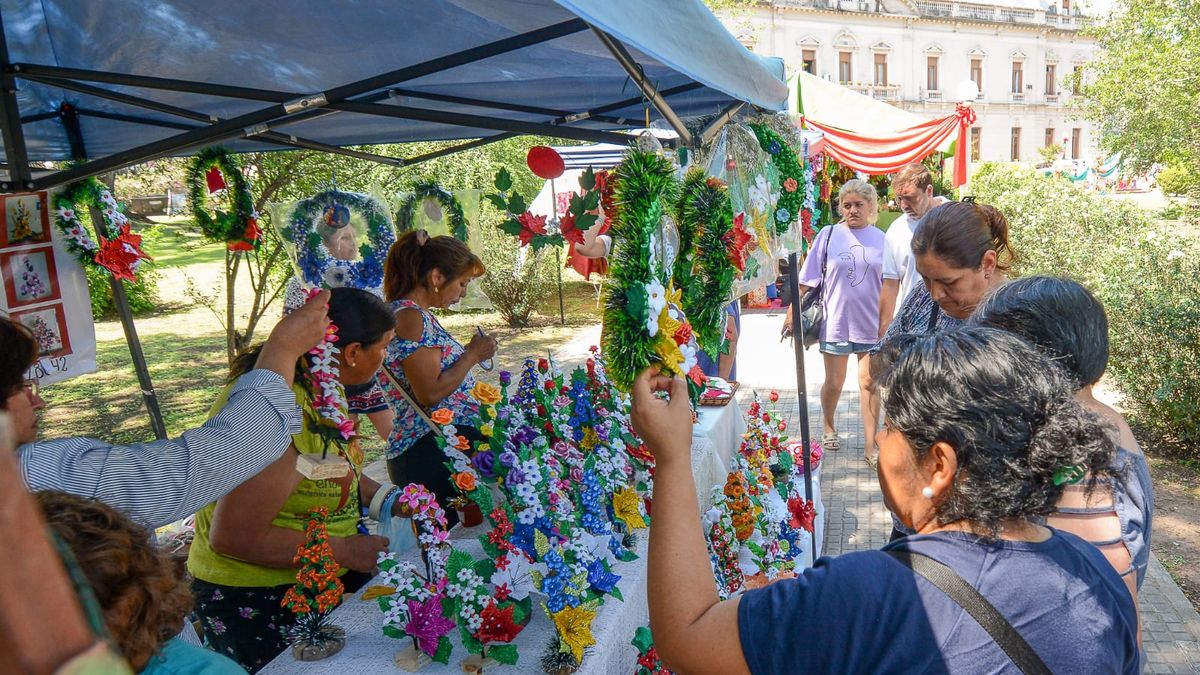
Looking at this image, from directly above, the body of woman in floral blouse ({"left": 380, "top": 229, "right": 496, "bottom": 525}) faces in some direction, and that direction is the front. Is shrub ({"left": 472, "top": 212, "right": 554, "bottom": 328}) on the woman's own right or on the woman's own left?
on the woman's own left

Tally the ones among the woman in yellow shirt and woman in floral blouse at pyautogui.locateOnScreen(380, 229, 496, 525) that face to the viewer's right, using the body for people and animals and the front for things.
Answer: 2

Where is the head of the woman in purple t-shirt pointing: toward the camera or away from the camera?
toward the camera

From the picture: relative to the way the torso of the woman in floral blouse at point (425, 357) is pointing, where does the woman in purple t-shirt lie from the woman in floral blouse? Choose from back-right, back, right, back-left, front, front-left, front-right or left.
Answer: front-left

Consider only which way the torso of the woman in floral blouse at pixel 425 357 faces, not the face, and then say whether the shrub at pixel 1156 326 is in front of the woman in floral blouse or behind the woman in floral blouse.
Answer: in front

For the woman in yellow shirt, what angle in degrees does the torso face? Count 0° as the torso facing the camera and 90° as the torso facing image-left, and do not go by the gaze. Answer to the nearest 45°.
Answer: approximately 270°

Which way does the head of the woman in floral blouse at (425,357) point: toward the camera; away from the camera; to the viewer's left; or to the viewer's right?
to the viewer's right

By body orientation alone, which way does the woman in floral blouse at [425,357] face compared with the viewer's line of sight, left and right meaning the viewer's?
facing to the right of the viewer

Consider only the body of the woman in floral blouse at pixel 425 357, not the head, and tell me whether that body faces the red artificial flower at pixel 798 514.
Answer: yes

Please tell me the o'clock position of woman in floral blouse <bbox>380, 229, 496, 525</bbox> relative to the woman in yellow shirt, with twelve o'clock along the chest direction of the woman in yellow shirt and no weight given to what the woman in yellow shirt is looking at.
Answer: The woman in floral blouse is roughly at 10 o'clock from the woman in yellow shirt.

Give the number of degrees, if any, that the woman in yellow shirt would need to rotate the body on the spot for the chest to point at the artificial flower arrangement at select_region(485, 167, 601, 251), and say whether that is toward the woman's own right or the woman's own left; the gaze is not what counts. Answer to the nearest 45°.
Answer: approximately 90° to the woman's own left

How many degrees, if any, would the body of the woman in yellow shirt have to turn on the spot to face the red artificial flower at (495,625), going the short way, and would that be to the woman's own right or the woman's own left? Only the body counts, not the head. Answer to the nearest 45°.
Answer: approximately 45° to the woman's own right
